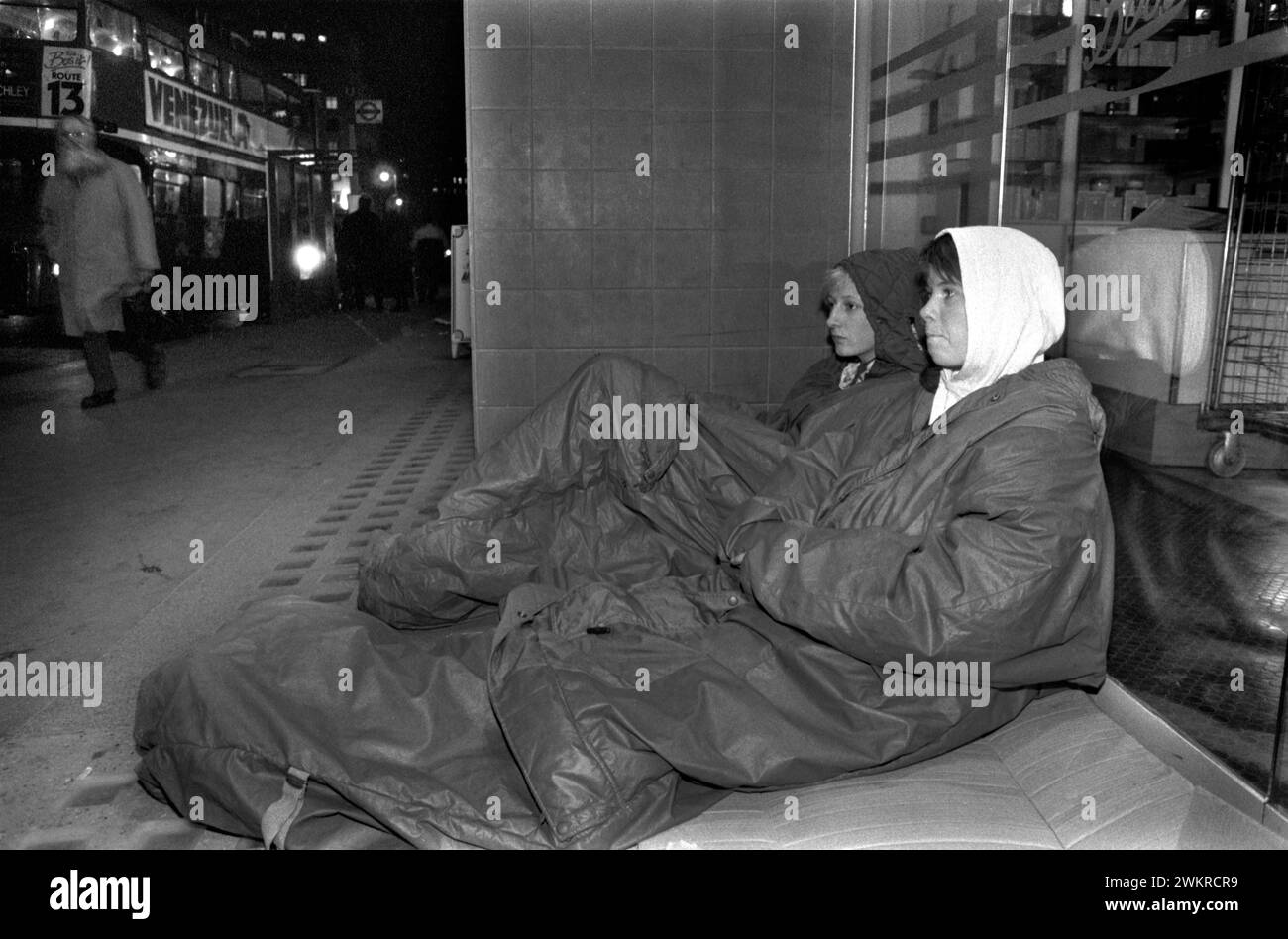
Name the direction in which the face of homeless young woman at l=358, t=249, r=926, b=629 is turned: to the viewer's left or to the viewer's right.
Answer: to the viewer's left

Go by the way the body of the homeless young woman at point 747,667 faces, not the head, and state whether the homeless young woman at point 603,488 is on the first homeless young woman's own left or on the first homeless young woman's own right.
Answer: on the first homeless young woman's own right

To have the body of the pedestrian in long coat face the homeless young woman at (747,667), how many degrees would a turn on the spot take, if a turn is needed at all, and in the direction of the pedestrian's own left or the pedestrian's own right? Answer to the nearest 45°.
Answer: approximately 45° to the pedestrian's own left

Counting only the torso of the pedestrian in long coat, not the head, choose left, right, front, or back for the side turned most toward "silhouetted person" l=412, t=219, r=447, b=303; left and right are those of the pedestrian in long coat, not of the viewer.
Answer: back

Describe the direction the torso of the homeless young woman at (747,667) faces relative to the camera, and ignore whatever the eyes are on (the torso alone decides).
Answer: to the viewer's left

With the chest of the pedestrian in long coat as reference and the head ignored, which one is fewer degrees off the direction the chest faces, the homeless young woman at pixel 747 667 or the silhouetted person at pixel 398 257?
the homeless young woman

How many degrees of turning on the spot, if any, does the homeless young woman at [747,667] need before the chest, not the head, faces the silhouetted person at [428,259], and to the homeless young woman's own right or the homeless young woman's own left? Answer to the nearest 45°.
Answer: approximately 90° to the homeless young woman's own right

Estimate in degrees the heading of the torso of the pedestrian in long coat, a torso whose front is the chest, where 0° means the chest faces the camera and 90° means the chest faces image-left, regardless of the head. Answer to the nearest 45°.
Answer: approximately 45°

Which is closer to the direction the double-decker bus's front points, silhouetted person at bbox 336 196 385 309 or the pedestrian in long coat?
the pedestrian in long coat

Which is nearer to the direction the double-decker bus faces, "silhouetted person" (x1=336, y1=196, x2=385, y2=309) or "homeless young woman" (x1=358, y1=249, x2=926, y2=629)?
the homeless young woman

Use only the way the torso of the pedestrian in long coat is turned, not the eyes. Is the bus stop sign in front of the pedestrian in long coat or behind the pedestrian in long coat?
behind

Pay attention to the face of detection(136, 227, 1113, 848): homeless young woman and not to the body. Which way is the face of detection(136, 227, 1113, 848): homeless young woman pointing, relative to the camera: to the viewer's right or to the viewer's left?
to the viewer's left
